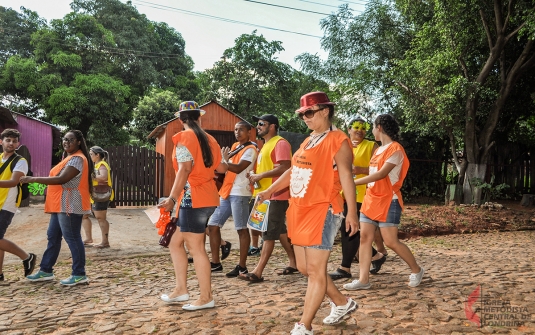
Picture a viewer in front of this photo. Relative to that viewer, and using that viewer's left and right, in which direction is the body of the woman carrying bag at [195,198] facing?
facing away from the viewer and to the left of the viewer

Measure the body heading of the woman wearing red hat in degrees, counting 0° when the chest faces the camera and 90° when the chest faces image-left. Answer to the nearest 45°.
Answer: approximately 45°

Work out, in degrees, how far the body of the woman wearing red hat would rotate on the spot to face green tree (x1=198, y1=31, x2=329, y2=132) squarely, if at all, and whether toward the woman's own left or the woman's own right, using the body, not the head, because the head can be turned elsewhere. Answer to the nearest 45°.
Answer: approximately 135° to the woman's own right

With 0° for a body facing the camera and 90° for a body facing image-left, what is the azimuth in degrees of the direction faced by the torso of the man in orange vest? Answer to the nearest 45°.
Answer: approximately 45°

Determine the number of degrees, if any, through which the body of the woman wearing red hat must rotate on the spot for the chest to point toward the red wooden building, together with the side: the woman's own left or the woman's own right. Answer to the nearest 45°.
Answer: approximately 135° to the woman's own right
